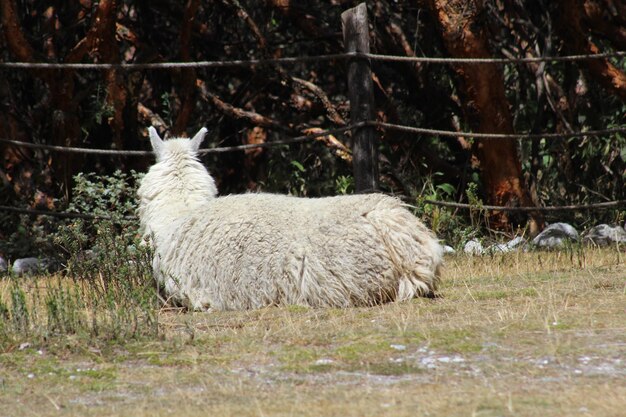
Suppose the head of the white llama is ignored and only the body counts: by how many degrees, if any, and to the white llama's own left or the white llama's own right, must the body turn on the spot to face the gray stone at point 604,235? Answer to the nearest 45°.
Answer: approximately 135° to the white llama's own right

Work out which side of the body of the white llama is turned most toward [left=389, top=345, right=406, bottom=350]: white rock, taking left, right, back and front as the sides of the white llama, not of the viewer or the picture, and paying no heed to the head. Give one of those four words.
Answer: left

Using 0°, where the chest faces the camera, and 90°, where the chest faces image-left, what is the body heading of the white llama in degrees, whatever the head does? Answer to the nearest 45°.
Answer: approximately 90°

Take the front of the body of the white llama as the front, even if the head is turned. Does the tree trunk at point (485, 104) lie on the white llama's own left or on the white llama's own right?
on the white llama's own right
